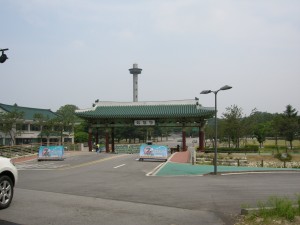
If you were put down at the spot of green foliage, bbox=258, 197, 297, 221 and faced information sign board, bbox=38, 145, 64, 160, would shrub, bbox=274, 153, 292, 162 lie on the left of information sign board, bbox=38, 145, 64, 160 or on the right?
right

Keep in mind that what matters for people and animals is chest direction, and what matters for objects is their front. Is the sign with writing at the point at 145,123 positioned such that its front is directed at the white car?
yes

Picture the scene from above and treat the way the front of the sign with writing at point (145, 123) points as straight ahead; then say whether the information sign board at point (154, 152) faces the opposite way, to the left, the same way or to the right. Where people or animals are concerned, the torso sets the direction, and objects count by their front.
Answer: the same way

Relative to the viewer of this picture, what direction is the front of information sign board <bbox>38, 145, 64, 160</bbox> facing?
facing the viewer

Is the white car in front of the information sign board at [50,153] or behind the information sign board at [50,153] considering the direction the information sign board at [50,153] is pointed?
in front

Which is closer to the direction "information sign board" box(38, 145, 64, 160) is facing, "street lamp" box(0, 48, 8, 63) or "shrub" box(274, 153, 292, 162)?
the street lamp

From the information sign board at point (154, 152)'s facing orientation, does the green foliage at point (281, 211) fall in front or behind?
in front

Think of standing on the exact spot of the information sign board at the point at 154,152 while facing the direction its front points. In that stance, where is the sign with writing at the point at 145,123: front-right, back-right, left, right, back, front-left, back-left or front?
back

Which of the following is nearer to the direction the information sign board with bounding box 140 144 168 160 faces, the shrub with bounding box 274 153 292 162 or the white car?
the white car

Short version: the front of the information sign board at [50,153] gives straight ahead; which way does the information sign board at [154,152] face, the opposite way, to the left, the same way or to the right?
the same way

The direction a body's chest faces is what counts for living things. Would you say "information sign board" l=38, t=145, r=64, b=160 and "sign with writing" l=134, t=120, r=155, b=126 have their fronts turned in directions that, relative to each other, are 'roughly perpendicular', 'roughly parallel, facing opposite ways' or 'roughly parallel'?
roughly parallel

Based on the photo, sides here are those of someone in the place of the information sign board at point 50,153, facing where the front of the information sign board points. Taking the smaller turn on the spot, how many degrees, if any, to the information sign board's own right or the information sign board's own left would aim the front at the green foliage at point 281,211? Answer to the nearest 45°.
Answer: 0° — it already faces it

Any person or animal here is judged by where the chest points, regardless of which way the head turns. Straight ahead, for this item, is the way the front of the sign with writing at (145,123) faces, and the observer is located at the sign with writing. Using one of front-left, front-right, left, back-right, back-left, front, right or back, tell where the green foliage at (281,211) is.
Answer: front
